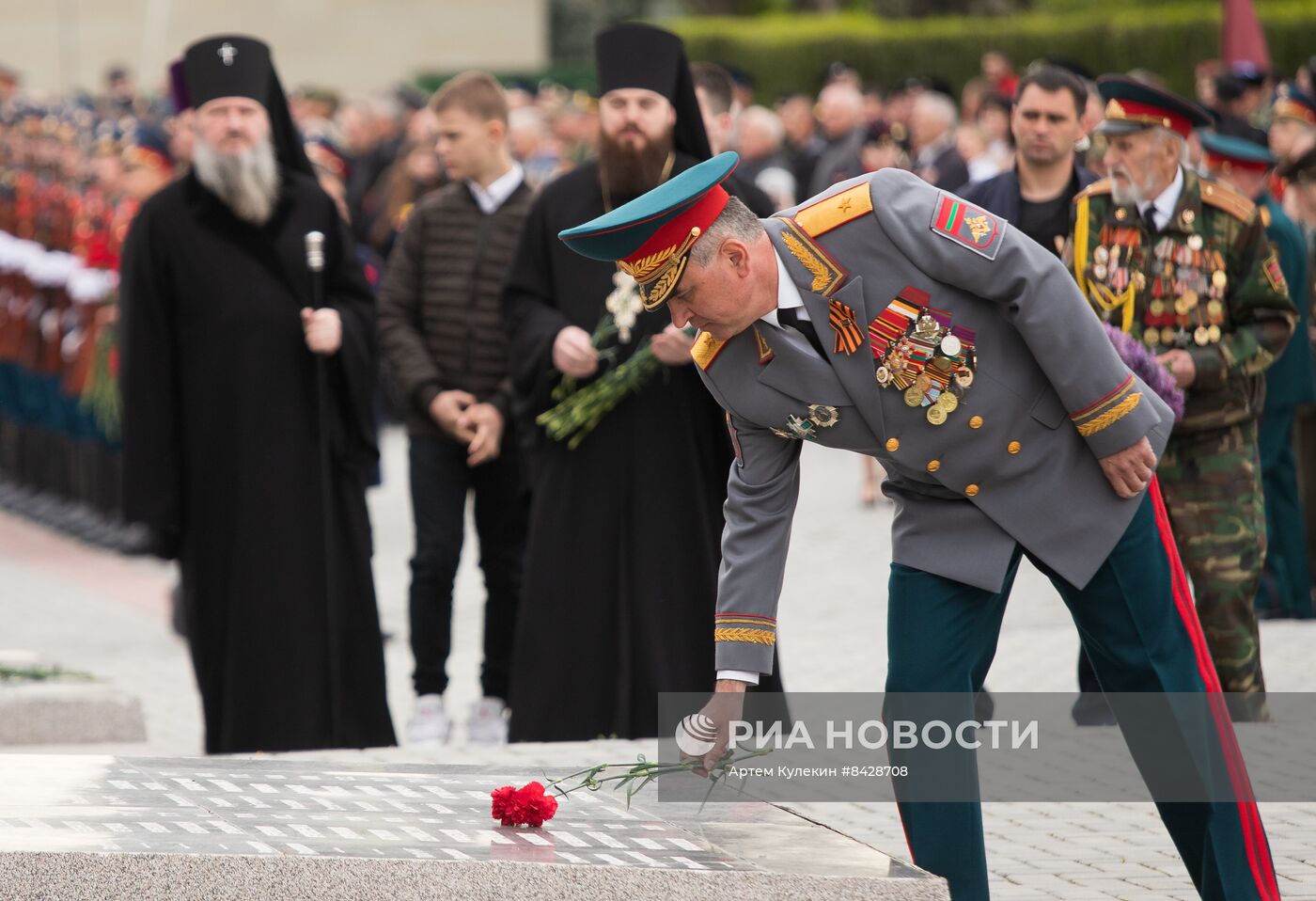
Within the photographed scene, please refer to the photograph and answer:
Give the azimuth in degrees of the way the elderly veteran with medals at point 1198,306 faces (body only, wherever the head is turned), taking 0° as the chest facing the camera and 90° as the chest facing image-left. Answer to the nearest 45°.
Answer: approximately 45°

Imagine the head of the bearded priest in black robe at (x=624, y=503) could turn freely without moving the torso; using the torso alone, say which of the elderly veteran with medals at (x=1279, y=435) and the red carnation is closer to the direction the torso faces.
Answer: the red carnation

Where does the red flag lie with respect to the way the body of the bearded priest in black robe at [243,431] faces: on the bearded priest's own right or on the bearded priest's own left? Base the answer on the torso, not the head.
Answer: on the bearded priest's own left

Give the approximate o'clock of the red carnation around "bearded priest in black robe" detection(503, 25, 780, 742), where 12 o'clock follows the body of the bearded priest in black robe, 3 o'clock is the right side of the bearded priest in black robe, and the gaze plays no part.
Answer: The red carnation is roughly at 12 o'clock from the bearded priest in black robe.

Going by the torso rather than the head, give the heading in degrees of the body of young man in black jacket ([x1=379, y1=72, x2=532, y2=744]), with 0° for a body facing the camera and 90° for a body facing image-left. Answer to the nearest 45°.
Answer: approximately 0°
